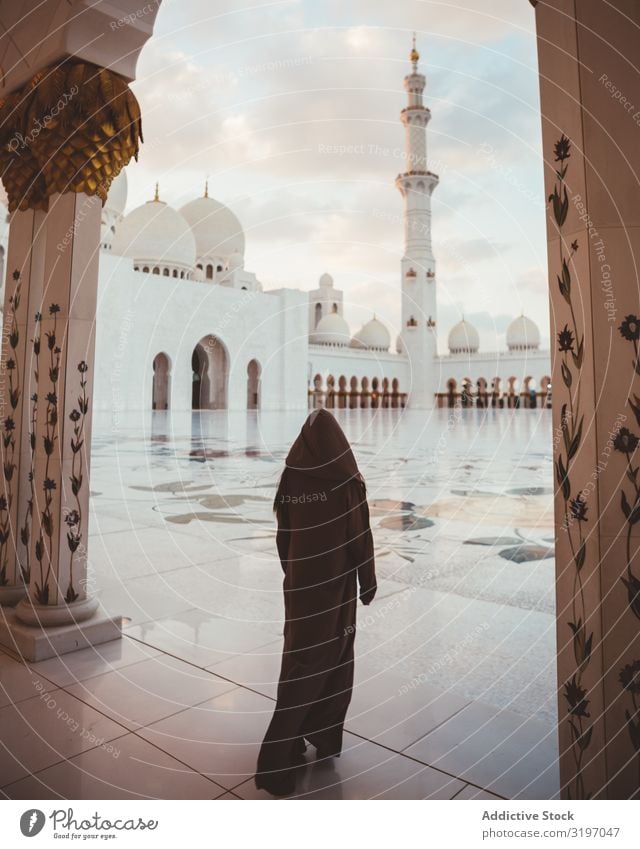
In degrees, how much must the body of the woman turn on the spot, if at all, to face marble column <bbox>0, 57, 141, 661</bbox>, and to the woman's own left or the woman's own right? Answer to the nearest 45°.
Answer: approximately 45° to the woman's own left

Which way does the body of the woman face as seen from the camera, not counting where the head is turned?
away from the camera

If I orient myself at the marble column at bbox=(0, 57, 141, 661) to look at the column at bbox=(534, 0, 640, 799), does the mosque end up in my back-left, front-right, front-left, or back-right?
back-left

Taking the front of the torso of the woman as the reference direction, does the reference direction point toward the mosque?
yes

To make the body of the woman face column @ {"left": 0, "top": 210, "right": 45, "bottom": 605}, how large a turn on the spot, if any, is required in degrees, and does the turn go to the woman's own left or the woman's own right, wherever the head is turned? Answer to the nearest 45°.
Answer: approximately 45° to the woman's own left

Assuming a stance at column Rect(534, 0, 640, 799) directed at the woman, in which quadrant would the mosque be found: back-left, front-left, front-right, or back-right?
front-right

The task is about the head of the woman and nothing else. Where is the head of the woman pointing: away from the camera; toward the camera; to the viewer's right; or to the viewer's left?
away from the camera

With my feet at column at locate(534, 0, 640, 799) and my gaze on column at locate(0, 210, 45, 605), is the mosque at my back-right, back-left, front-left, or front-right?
front-right
